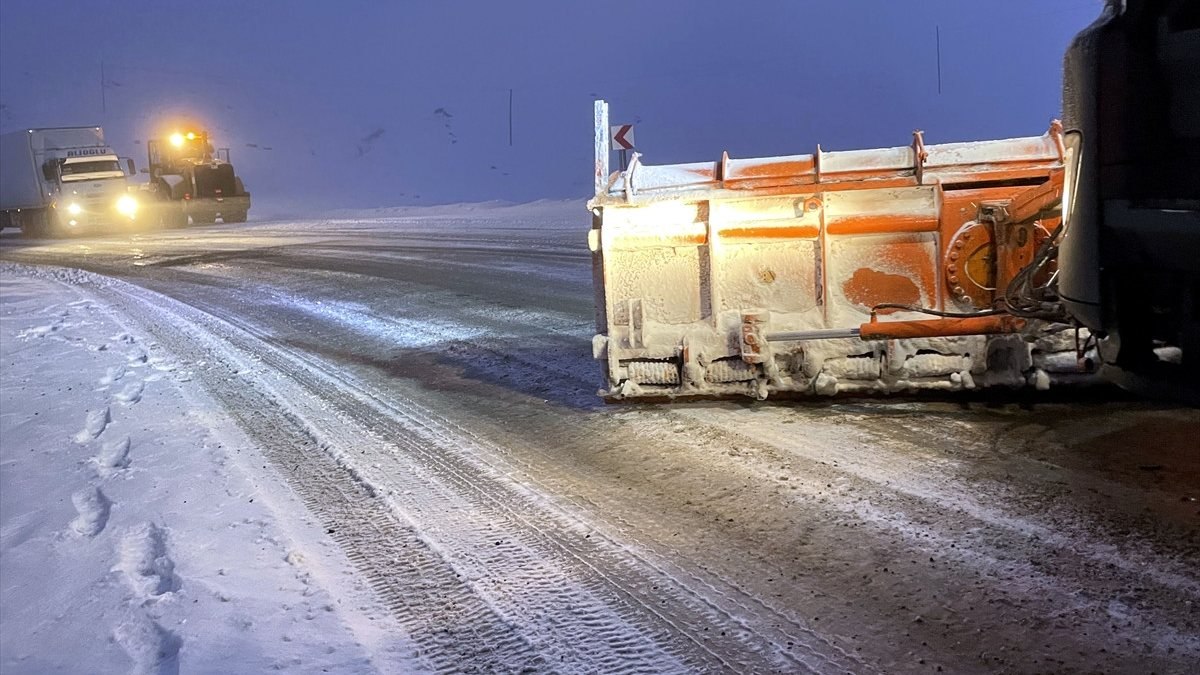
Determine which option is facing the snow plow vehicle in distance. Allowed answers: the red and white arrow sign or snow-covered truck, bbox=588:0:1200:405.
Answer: the snow-covered truck

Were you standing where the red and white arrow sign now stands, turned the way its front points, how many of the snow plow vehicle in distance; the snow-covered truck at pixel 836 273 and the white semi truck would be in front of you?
1

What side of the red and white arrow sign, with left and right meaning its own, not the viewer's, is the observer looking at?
front

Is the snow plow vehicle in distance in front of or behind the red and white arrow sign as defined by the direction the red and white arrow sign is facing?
behind

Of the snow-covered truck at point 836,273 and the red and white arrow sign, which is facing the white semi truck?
the snow-covered truck

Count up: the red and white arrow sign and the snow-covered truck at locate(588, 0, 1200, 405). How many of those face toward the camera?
1

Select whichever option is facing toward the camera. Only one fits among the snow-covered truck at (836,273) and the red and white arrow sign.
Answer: the red and white arrow sign

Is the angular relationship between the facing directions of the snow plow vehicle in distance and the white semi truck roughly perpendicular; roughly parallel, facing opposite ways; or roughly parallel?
roughly parallel, facing opposite ways

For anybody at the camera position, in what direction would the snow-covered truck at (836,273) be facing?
facing away from the viewer and to the left of the viewer
